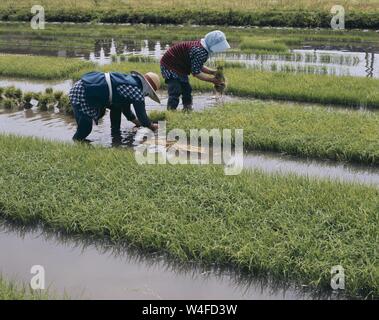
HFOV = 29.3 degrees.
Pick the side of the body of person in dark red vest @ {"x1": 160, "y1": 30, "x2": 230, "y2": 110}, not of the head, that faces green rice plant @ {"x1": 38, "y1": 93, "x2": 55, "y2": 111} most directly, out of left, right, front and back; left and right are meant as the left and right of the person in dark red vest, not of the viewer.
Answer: back

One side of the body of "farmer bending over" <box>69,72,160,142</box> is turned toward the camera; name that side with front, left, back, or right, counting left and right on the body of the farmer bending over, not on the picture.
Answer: right

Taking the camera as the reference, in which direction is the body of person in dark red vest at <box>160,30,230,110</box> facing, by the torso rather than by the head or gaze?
to the viewer's right

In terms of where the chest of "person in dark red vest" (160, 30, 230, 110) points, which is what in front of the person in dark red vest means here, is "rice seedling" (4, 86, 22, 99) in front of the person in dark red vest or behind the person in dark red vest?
behind

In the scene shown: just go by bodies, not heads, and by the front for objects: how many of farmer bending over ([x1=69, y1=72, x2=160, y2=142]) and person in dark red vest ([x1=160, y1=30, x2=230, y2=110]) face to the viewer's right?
2

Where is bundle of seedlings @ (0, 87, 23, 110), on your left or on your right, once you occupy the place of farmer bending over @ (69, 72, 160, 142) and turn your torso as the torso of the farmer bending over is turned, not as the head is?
on your left

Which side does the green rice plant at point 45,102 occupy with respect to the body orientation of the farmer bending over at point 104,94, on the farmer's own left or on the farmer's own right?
on the farmer's own left

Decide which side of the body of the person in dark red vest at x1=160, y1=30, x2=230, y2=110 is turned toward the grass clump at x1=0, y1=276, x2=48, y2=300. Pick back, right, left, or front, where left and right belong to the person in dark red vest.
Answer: right

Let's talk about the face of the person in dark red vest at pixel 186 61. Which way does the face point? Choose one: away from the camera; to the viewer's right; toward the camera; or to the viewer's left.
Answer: to the viewer's right

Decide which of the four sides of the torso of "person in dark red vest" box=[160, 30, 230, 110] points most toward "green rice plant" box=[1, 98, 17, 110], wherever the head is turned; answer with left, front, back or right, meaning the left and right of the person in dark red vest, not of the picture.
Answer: back

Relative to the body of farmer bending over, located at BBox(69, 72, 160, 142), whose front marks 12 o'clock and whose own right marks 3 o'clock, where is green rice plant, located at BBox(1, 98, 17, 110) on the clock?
The green rice plant is roughly at 8 o'clock from the farmer bending over.
